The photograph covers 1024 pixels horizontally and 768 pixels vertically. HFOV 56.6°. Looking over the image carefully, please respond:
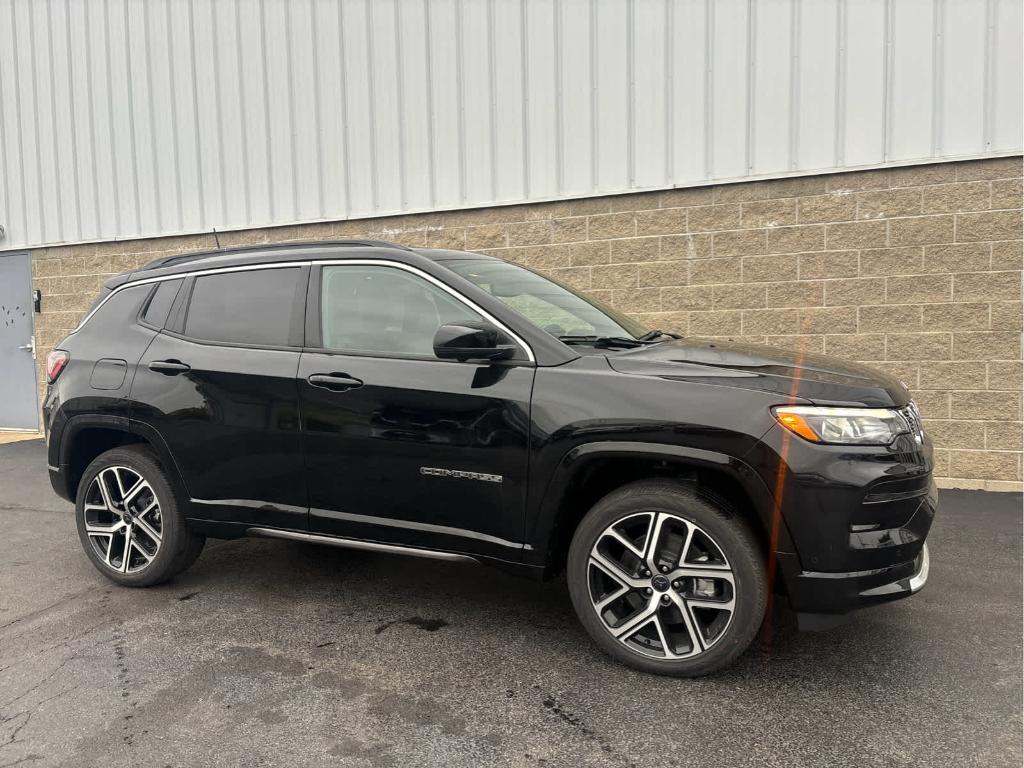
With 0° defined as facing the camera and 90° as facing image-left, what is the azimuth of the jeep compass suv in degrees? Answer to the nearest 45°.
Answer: approximately 315°

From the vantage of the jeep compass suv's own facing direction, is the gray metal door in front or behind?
behind
